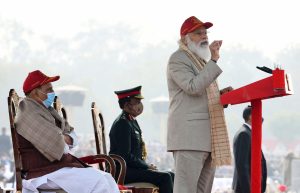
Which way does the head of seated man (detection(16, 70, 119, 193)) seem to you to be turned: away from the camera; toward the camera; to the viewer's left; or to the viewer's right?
to the viewer's right

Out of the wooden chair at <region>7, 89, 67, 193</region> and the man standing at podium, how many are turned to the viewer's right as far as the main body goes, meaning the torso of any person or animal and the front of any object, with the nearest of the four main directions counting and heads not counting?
2

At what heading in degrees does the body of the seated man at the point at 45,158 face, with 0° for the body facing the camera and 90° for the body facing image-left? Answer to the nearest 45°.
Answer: approximately 270°
